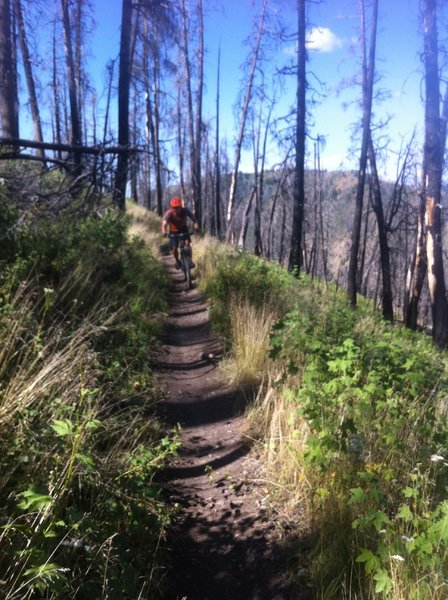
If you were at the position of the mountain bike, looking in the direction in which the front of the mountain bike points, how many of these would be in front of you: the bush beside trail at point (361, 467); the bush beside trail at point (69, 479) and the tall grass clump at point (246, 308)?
3

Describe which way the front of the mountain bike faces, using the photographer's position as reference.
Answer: facing the viewer

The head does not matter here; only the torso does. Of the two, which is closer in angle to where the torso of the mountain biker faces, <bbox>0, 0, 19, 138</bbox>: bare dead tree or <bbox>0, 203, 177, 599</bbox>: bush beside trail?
the bush beside trail

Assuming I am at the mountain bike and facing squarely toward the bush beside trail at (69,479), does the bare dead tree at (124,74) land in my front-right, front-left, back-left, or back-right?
back-right

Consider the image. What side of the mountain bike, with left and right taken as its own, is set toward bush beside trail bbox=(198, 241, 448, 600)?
front

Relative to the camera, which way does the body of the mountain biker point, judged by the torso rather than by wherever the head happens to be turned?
toward the camera

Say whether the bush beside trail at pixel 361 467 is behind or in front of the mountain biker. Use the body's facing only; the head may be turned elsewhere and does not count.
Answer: in front

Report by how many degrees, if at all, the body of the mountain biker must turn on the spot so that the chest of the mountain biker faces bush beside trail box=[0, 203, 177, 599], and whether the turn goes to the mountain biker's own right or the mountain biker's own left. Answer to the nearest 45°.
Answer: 0° — they already face it

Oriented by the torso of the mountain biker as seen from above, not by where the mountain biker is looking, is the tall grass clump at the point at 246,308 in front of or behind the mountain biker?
in front
